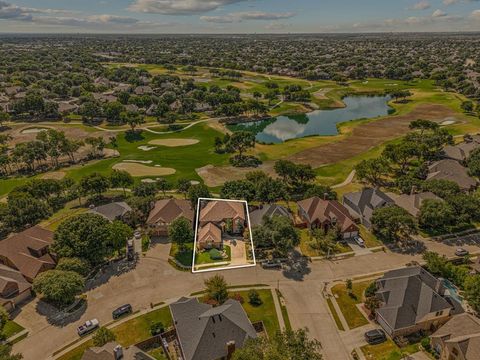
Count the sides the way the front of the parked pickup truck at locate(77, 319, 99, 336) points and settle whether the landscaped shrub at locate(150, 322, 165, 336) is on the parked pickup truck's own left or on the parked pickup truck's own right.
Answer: on the parked pickup truck's own right

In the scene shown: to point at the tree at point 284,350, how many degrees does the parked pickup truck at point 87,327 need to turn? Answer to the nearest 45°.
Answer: approximately 90° to its right

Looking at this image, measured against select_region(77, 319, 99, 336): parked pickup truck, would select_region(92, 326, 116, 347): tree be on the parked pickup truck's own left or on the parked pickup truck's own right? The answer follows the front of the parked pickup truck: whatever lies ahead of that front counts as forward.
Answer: on the parked pickup truck's own right

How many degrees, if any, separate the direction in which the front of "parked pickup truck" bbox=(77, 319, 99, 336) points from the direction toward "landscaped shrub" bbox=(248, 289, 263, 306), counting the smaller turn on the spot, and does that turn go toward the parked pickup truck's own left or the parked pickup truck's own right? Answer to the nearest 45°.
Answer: approximately 45° to the parked pickup truck's own right

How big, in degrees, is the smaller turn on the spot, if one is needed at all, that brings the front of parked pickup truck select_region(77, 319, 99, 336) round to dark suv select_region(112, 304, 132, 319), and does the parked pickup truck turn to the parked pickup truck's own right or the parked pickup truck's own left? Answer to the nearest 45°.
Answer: approximately 45° to the parked pickup truck's own right

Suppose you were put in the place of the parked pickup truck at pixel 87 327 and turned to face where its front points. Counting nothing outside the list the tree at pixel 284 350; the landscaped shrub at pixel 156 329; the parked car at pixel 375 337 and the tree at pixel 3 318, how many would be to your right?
3

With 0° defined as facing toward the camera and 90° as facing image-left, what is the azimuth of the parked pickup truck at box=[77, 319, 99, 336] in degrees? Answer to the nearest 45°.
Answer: approximately 225°
